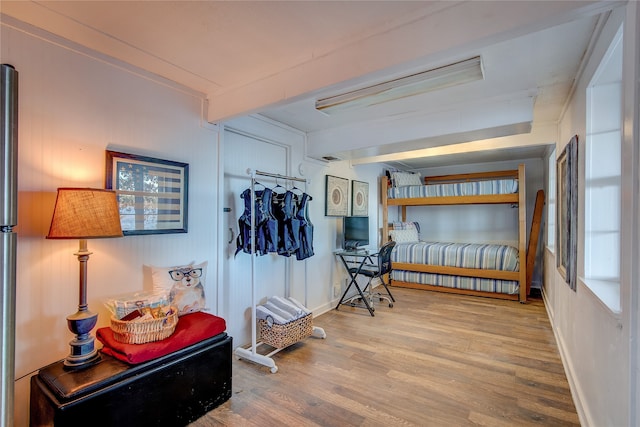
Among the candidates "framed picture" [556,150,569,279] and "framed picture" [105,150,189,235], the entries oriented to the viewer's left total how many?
1

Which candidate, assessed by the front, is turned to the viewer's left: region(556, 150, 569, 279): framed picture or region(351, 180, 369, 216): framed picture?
region(556, 150, 569, 279): framed picture

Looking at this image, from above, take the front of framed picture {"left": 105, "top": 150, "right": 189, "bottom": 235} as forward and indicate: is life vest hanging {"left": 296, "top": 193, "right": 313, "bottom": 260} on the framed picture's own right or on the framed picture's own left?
on the framed picture's own left

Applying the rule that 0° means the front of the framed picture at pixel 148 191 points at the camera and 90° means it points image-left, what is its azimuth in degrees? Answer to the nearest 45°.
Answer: approximately 315°

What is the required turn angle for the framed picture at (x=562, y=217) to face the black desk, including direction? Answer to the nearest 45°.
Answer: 0° — it already faces it

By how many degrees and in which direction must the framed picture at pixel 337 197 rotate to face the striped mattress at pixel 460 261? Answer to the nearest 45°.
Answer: approximately 45° to its left

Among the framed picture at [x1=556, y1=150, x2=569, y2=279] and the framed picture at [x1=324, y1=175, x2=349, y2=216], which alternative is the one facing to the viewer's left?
the framed picture at [x1=556, y1=150, x2=569, y2=279]

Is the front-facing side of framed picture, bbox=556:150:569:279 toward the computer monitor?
yes

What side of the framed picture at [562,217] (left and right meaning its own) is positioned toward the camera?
left
